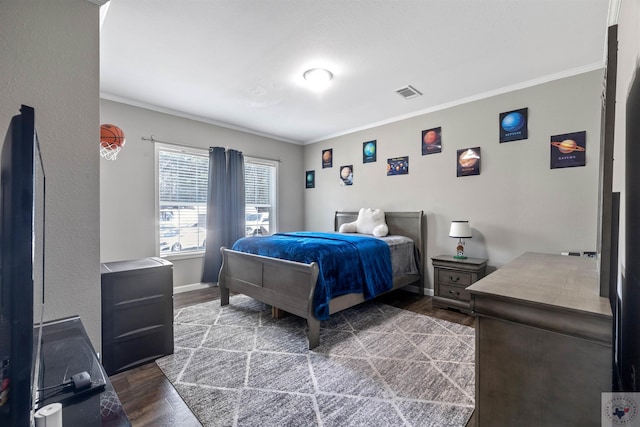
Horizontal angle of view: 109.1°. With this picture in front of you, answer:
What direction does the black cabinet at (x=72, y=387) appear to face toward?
to the viewer's right

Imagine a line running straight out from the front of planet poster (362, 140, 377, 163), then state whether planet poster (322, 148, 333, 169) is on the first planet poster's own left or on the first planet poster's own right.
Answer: on the first planet poster's own right

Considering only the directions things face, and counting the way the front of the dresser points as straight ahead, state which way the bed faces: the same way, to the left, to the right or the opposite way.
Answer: to the left

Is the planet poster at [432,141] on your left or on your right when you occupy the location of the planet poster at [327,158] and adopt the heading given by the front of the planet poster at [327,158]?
on your left

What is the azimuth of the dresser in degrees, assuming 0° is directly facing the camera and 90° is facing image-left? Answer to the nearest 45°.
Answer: approximately 90°

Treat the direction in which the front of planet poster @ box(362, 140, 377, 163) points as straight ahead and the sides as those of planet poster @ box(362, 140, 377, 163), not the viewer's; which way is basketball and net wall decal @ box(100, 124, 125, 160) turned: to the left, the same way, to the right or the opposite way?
to the left

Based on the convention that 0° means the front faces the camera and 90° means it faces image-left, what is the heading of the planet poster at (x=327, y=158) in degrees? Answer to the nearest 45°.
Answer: approximately 45°
